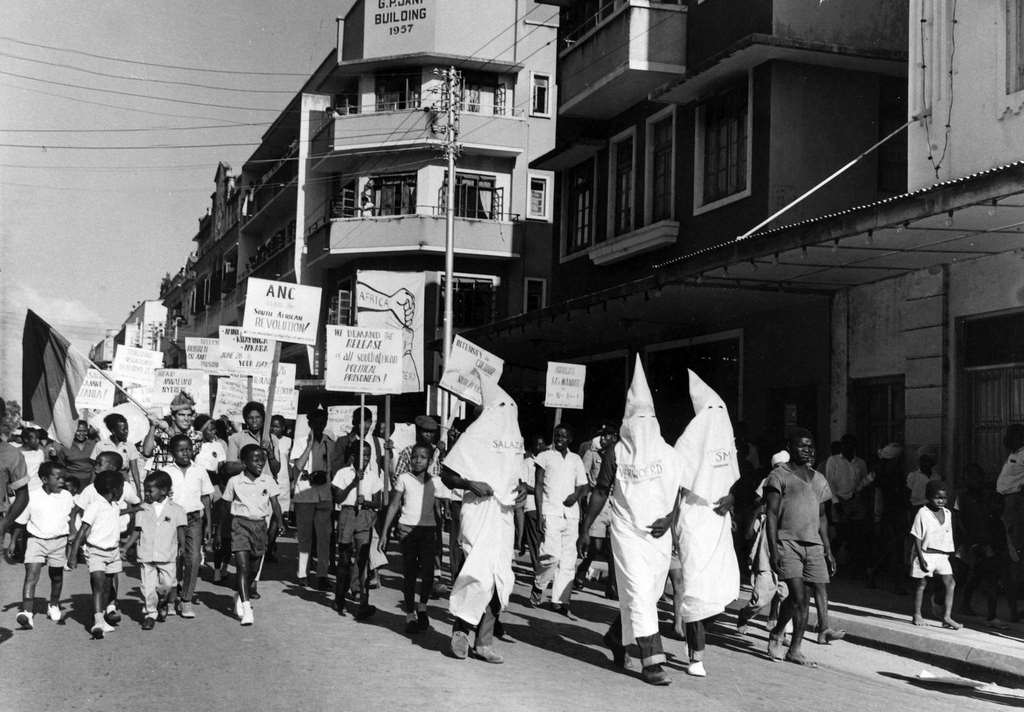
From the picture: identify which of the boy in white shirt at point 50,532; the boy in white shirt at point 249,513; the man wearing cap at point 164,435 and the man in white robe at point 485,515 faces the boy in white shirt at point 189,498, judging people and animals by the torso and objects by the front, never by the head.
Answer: the man wearing cap

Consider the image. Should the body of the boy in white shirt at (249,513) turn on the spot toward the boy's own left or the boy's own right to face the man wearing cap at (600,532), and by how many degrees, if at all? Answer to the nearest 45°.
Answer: approximately 135° to the boy's own left

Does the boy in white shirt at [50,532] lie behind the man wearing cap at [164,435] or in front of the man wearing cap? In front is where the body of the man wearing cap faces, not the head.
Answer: in front

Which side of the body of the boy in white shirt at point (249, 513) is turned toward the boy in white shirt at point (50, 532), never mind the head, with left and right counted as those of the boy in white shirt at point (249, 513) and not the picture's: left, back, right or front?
right

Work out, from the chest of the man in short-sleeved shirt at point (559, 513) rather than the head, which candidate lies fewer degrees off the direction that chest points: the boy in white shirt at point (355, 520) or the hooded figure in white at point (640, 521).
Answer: the hooded figure in white

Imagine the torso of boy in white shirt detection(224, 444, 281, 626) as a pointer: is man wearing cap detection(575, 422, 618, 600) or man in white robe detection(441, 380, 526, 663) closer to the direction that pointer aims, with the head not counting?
the man in white robe

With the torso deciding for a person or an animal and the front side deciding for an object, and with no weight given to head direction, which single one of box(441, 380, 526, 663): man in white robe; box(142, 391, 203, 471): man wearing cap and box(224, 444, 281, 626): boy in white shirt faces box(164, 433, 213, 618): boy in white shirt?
the man wearing cap

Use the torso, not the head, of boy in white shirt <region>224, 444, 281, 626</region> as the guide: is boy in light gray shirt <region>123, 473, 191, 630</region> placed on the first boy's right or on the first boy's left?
on the first boy's right
